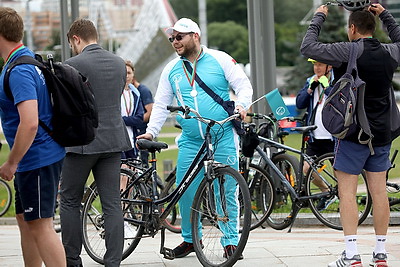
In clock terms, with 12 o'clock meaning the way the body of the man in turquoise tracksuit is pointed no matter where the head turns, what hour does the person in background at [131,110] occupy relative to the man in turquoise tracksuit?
The person in background is roughly at 4 o'clock from the man in turquoise tracksuit.

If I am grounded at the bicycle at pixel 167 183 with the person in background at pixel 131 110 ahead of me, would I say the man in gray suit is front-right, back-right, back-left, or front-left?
back-left

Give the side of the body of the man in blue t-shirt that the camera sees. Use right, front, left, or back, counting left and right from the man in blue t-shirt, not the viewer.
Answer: left

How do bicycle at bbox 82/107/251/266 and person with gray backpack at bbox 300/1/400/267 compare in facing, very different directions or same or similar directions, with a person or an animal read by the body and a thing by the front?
very different directions

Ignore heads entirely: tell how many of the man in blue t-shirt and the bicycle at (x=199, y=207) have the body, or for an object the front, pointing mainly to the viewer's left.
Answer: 1

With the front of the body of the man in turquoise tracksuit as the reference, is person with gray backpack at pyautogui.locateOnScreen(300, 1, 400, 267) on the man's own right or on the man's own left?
on the man's own left

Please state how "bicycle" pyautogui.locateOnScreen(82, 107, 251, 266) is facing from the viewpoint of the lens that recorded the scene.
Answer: facing the viewer and to the right of the viewer

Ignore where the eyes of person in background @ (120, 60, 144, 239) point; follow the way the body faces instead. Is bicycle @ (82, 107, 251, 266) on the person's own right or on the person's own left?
on the person's own left

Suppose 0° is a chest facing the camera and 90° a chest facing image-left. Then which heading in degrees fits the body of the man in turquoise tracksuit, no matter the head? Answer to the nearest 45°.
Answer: approximately 45°

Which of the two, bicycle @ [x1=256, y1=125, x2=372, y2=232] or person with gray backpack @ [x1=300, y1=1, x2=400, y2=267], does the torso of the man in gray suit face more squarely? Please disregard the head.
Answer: the bicycle

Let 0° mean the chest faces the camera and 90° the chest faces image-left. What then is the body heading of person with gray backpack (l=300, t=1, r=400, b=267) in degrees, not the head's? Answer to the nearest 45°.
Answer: approximately 135°

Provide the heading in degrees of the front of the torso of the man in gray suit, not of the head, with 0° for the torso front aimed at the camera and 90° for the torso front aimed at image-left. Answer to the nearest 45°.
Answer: approximately 135°
